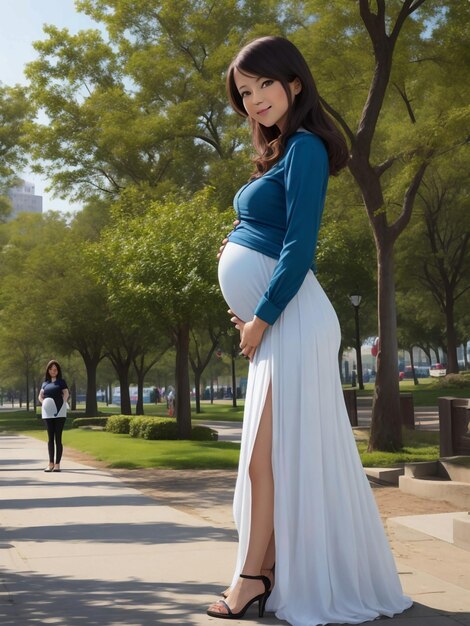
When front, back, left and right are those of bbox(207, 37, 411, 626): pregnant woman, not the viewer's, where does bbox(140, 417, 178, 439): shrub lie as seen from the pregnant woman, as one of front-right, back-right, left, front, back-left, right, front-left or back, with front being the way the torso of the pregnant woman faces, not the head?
right

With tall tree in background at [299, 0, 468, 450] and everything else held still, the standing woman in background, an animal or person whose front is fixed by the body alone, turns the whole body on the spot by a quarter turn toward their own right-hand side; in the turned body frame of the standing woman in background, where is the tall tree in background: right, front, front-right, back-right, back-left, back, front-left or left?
back-right

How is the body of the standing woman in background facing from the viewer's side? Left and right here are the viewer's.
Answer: facing the viewer and to the left of the viewer

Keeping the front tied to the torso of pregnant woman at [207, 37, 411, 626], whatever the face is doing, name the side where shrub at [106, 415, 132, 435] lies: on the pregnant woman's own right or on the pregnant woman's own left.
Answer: on the pregnant woman's own right

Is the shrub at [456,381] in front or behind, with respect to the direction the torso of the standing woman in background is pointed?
behind

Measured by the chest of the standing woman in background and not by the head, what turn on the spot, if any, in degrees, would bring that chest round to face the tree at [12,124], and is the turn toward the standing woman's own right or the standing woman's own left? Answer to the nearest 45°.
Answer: approximately 135° to the standing woman's own right

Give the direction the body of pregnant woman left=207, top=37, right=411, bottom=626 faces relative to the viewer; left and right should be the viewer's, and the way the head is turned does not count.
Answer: facing to the left of the viewer

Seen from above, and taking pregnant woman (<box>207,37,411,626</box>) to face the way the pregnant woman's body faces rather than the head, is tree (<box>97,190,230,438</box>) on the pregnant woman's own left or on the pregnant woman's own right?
on the pregnant woman's own right
